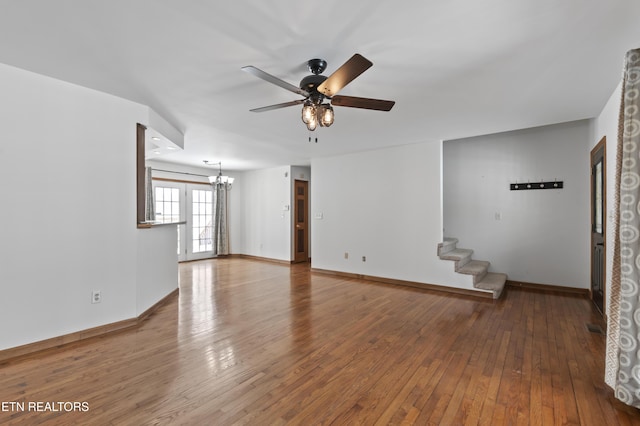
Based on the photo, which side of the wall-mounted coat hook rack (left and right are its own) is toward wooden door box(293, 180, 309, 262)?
right

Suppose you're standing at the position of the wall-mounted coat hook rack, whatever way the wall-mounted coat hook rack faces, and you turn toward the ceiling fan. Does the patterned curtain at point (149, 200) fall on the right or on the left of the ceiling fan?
right

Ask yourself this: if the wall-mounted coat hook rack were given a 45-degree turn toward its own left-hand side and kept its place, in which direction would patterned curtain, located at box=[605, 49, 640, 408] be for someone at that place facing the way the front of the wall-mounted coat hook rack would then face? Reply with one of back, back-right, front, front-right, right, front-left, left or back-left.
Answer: front-right

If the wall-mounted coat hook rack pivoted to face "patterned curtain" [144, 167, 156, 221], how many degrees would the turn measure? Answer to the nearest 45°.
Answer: approximately 45° to its right

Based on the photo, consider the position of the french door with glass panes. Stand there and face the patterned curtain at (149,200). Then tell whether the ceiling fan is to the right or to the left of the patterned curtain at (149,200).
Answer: left

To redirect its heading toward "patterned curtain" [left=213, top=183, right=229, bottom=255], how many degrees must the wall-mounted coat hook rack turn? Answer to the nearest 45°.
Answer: approximately 90° to its right

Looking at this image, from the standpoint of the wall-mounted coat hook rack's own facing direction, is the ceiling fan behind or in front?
in front

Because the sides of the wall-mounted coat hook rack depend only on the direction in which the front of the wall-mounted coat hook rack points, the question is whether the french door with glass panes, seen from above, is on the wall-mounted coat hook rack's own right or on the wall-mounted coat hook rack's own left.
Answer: on the wall-mounted coat hook rack's own right

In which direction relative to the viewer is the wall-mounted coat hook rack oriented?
toward the camera
